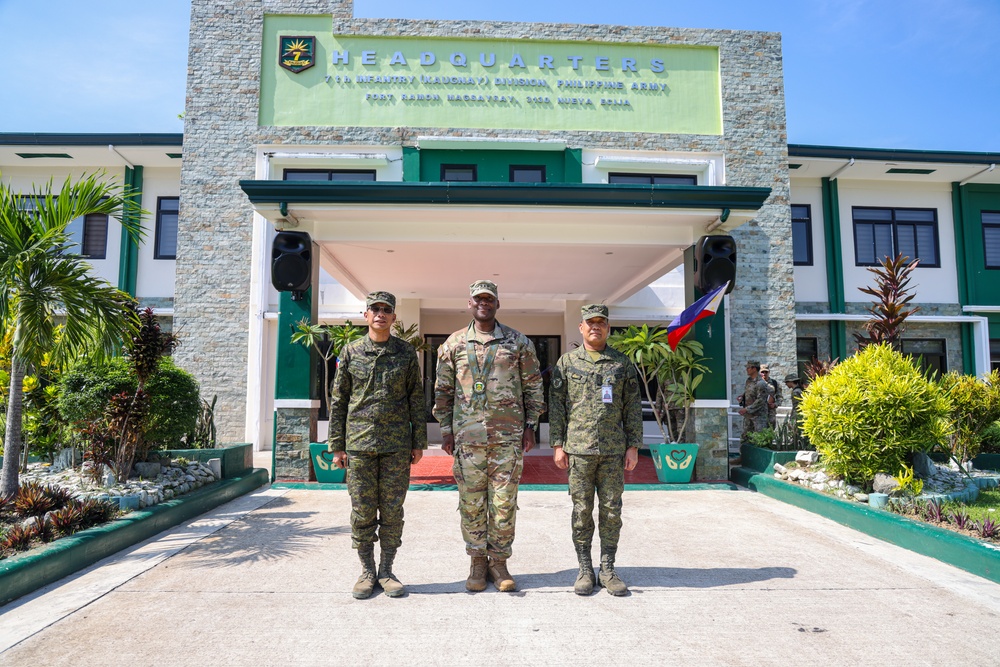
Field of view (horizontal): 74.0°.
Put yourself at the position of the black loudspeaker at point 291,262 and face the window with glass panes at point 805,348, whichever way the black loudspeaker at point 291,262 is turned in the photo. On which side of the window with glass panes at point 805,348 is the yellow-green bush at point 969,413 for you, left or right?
right

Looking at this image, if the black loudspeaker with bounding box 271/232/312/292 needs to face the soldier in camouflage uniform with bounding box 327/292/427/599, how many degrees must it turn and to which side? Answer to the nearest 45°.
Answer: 0° — it already faces them

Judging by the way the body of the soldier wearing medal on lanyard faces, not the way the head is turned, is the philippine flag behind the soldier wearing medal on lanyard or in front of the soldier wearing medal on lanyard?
behind

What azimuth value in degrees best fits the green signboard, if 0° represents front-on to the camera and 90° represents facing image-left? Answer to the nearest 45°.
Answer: approximately 0°

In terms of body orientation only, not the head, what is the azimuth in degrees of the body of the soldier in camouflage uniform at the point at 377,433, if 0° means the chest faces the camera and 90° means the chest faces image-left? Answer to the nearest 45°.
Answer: approximately 0°

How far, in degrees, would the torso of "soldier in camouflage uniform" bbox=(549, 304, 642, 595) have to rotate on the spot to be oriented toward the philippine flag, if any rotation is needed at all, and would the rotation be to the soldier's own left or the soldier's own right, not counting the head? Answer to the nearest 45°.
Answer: approximately 180°

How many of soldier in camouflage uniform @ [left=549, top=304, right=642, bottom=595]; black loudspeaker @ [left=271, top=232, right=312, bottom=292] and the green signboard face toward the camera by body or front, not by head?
3

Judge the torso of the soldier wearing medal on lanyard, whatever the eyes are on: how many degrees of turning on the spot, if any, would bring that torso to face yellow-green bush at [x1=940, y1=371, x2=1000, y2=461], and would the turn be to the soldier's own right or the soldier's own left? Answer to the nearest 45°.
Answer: approximately 135° to the soldier's own left

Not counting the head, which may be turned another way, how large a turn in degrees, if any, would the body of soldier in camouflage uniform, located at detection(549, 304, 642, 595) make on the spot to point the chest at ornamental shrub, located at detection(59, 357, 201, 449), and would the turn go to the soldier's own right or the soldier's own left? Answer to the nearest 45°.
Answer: approximately 90° to the soldier's own right
